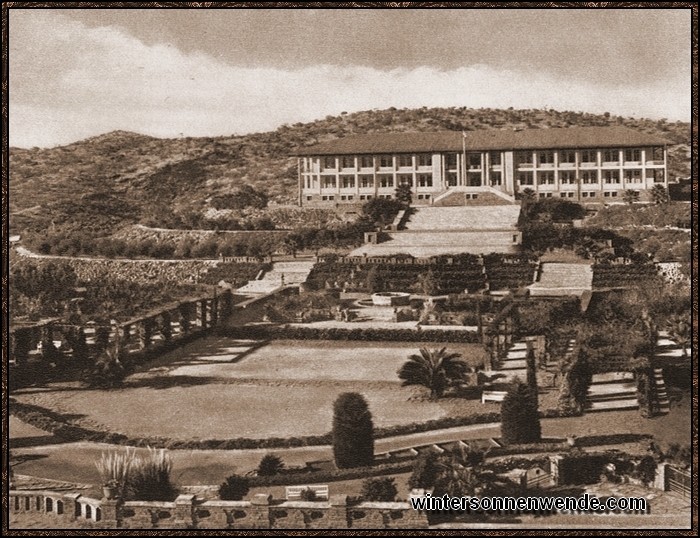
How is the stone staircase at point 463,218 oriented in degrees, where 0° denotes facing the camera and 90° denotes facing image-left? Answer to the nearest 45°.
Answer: approximately 0°

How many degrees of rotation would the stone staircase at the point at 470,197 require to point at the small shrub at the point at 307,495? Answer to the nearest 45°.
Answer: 0° — it already faces it

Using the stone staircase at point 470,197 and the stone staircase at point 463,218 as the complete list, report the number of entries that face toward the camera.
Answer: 2

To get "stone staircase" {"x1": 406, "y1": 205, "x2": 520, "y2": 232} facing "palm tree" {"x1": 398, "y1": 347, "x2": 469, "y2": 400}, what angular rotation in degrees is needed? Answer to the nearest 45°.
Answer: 0° — it already faces it

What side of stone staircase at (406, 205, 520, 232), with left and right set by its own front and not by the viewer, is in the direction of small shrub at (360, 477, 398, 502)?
front

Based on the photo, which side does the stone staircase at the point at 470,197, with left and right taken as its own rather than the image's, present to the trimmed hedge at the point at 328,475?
front

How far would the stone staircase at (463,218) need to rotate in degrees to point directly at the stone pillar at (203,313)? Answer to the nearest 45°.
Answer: approximately 45° to its right

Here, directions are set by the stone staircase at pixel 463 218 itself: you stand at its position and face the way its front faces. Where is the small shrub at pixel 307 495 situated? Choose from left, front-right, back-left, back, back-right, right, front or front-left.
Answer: front

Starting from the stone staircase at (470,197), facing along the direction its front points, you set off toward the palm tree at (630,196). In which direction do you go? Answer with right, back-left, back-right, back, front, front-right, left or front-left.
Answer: left

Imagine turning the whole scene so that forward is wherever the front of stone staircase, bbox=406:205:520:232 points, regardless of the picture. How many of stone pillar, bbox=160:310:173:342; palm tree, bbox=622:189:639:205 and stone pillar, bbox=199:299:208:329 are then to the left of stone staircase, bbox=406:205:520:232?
1

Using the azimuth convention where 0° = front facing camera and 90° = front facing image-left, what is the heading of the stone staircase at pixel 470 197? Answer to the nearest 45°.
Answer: approximately 0°

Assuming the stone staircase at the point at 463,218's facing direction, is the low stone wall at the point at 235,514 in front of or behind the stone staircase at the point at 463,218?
in front
